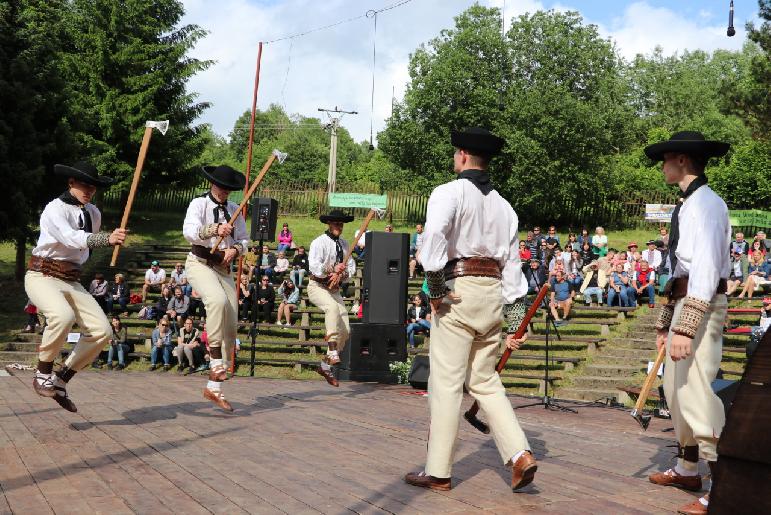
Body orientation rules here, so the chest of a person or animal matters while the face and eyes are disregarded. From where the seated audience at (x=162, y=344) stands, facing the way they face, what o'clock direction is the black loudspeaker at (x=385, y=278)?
The black loudspeaker is roughly at 11 o'clock from the seated audience.

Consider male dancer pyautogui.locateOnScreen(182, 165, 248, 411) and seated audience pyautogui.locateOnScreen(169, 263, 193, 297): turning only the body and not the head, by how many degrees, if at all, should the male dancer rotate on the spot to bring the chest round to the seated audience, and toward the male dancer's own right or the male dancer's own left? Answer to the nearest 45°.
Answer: approximately 135° to the male dancer's own left

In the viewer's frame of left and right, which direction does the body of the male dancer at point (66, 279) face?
facing the viewer and to the right of the viewer

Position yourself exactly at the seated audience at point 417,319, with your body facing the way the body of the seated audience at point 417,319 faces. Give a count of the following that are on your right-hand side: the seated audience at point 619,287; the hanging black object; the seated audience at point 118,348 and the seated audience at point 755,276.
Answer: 1

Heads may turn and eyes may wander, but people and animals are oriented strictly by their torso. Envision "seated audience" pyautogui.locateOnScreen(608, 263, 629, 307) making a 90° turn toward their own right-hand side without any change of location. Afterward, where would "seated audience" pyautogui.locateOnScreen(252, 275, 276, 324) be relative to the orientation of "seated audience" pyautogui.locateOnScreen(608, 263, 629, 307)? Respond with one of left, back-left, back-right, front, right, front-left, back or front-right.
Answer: front

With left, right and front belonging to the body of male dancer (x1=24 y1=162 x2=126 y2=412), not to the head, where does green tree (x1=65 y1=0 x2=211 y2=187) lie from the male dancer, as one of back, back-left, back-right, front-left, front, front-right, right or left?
back-left

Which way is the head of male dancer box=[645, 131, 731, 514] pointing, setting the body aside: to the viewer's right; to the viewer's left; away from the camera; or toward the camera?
to the viewer's left

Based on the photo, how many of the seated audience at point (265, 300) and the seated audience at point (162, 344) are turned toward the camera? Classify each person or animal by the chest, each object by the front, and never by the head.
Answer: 2

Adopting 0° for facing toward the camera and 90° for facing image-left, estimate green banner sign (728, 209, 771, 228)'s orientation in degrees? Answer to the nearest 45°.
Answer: approximately 0°

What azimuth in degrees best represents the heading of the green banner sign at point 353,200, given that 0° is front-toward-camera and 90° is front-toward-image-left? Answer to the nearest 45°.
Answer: approximately 0°

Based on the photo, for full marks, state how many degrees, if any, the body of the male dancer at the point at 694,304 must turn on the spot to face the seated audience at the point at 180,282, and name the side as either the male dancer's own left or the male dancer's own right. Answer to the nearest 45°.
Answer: approximately 45° to the male dancer's own right
